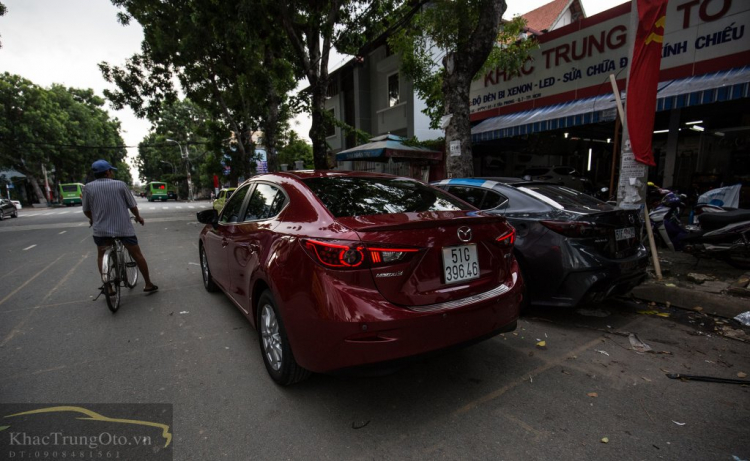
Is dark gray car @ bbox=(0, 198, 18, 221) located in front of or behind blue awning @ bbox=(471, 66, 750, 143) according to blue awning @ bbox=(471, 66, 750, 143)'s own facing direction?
in front

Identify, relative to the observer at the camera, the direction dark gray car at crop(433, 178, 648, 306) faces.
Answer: facing away from the viewer and to the left of the viewer

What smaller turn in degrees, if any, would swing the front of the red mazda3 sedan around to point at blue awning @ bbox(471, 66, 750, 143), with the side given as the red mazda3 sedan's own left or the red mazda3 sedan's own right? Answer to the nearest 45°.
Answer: approximately 90° to the red mazda3 sedan's own right

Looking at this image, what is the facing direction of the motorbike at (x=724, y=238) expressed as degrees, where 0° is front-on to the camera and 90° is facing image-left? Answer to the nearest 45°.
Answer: approximately 90°

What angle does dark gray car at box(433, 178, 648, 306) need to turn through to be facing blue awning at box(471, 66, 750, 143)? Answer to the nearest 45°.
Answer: approximately 45° to its right

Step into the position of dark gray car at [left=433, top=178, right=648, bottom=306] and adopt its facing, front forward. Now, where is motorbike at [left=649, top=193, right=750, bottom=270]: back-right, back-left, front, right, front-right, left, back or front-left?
right

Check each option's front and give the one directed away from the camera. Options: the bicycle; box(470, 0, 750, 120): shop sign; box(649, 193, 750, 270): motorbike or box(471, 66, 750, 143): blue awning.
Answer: the bicycle

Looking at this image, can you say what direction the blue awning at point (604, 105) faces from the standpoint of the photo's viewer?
facing the viewer and to the left of the viewer

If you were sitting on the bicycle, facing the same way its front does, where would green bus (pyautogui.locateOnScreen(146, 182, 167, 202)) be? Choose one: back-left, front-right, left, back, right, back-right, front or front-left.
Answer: front

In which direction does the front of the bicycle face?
away from the camera

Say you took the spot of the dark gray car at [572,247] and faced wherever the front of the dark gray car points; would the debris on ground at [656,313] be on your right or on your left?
on your right

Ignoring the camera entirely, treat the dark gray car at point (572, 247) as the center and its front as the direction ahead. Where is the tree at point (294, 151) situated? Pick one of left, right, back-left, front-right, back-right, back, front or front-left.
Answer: front

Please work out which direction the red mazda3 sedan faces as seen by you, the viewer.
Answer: facing away from the viewer and to the left of the viewer

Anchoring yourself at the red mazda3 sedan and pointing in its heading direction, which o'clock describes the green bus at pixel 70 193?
The green bus is roughly at 12 o'clock from the red mazda3 sedan.

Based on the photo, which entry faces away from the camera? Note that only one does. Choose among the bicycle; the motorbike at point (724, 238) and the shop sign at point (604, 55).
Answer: the bicycle
